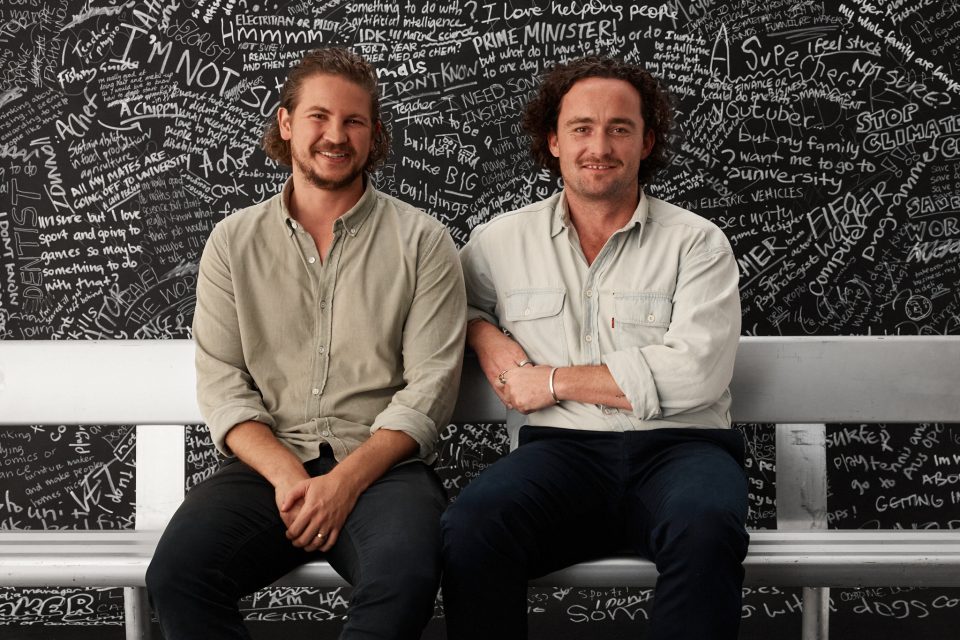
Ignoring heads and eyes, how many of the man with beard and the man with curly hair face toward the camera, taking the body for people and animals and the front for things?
2

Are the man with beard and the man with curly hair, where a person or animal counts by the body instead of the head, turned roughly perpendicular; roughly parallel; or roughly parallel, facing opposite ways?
roughly parallel

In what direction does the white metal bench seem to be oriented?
toward the camera

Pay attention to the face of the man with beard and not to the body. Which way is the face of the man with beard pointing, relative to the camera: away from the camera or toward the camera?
toward the camera

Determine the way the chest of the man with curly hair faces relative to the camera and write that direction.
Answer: toward the camera

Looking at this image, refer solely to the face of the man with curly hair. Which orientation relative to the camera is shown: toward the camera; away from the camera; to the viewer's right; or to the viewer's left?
toward the camera

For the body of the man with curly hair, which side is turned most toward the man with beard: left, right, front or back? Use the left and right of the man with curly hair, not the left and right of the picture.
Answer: right
